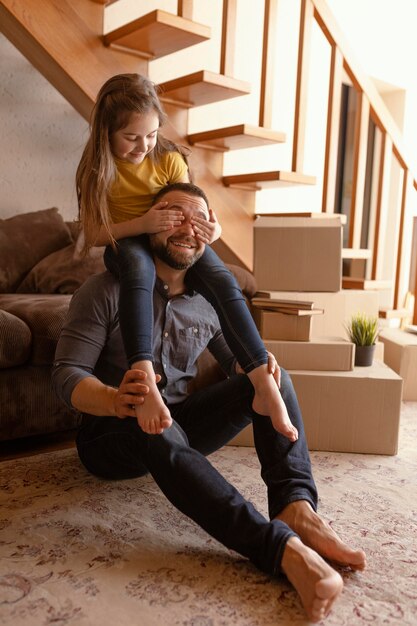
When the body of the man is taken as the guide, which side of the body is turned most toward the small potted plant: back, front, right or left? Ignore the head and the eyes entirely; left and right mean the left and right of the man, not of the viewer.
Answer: left

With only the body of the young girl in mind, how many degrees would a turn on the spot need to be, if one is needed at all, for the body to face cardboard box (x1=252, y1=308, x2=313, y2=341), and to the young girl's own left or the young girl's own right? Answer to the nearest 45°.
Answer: approximately 90° to the young girl's own left

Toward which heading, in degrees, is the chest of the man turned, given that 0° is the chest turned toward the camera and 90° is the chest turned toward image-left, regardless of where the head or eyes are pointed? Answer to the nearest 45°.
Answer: approximately 315°

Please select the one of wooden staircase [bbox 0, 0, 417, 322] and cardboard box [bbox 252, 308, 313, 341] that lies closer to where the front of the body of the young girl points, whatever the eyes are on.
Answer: the cardboard box

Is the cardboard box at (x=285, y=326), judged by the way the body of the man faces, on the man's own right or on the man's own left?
on the man's own left

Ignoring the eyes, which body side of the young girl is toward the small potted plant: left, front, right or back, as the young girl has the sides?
left

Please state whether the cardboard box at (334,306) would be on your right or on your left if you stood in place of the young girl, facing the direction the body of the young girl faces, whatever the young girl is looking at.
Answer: on your left
